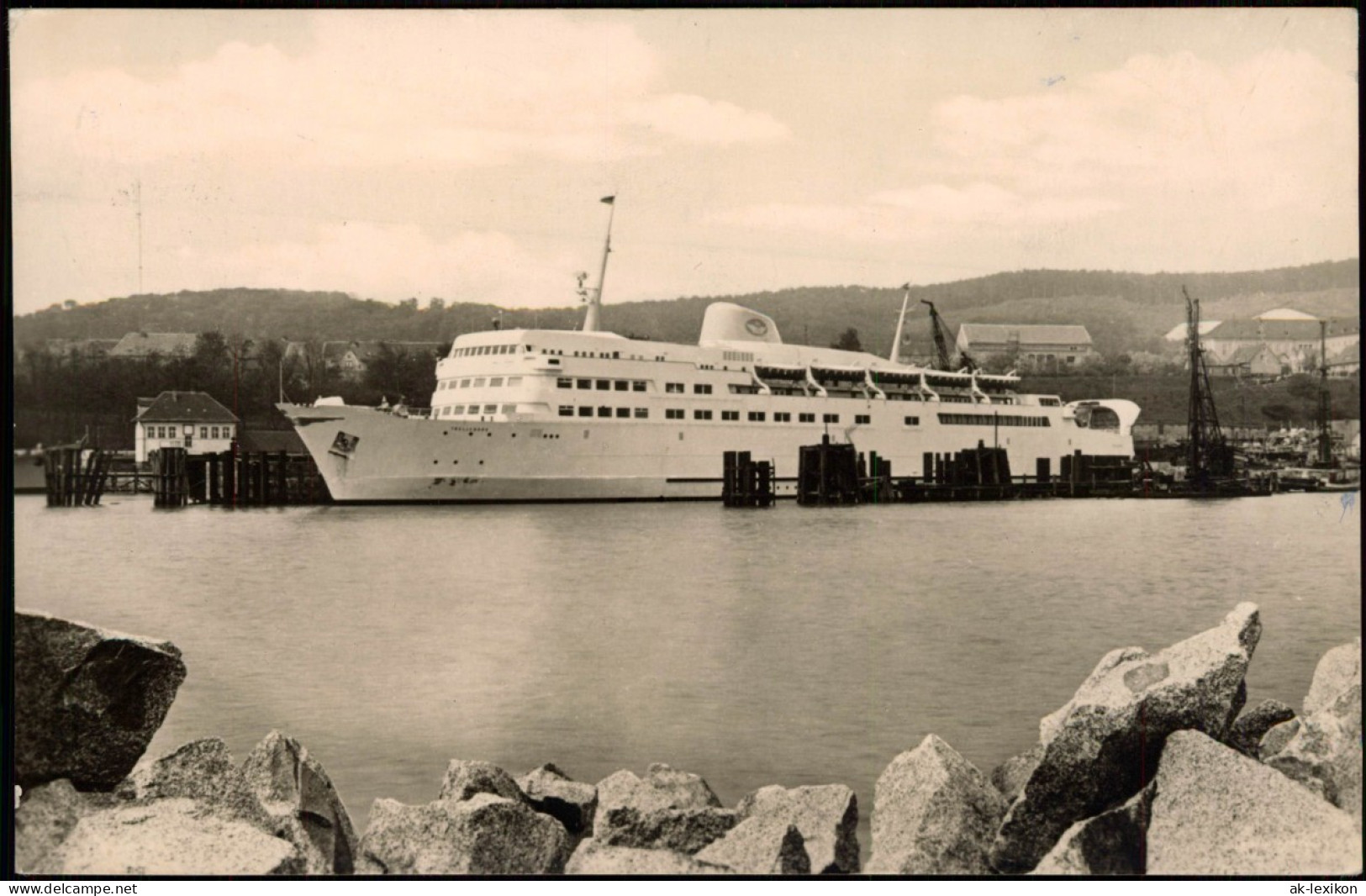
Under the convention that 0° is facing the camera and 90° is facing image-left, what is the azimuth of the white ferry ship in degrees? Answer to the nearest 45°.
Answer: approximately 45°

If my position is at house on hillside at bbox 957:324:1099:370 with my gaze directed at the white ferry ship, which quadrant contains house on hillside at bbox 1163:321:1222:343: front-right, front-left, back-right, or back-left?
back-left

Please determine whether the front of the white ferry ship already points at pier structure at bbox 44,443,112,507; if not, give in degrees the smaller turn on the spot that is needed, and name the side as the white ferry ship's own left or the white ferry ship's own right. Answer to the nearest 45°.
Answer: approximately 45° to the white ferry ship's own left
